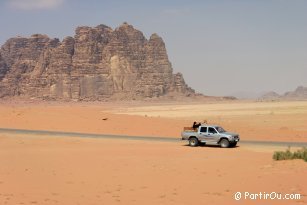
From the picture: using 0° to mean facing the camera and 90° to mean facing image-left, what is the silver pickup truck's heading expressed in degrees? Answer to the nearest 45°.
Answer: approximately 315°
